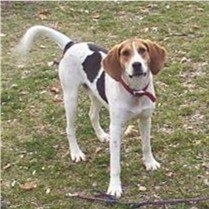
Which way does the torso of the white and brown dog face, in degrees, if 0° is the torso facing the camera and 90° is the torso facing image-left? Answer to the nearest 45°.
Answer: approximately 315°
